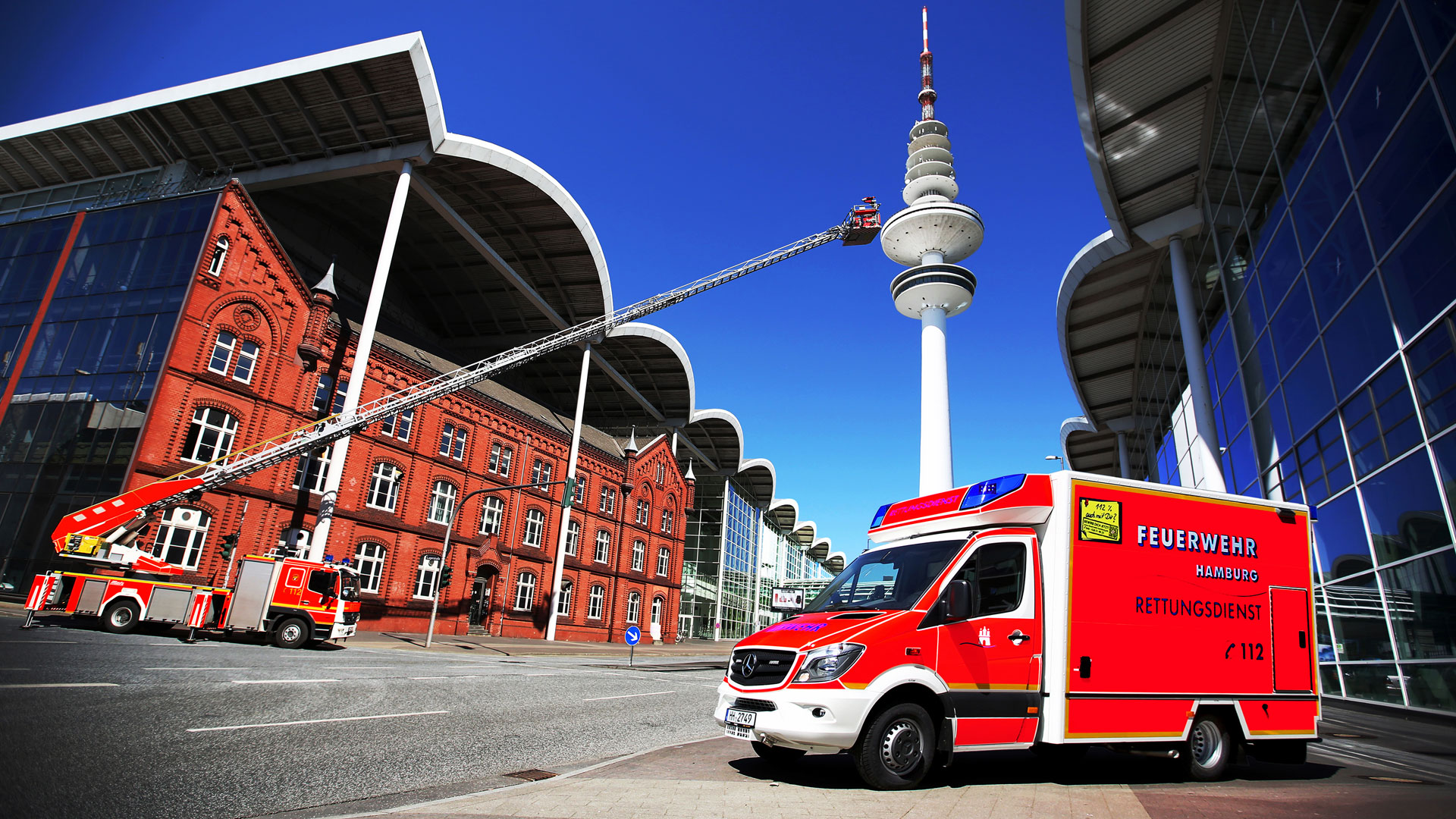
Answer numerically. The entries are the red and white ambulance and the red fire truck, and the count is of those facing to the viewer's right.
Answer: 1

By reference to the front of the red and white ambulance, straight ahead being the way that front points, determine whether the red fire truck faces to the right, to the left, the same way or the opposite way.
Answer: the opposite way

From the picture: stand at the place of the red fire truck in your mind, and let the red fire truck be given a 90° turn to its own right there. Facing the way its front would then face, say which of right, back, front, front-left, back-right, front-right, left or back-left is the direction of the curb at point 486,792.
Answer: front

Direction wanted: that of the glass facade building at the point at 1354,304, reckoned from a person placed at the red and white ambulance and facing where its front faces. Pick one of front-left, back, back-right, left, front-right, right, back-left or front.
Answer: back

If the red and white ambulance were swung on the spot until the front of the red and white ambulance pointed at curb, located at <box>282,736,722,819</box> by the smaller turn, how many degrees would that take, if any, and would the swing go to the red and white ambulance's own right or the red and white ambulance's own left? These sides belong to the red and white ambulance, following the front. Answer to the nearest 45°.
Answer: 0° — it already faces it

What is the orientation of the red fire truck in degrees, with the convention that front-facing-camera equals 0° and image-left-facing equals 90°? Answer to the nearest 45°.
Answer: approximately 270°

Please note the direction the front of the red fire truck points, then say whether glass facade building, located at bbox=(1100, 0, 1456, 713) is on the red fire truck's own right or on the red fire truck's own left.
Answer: on the red fire truck's own right

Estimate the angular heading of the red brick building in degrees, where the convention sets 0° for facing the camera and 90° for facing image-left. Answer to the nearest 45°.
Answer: approximately 315°

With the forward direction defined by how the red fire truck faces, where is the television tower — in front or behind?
in front

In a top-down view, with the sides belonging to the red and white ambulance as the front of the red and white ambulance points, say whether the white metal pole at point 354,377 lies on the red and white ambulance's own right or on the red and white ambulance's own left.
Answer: on the red and white ambulance's own right

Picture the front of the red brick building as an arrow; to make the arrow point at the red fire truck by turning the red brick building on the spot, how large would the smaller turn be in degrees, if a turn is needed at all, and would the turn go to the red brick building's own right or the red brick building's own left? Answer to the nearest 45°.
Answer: approximately 45° to the red brick building's own right

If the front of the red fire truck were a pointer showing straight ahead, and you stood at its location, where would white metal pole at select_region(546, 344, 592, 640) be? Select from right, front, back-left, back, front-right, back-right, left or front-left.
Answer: front-left
